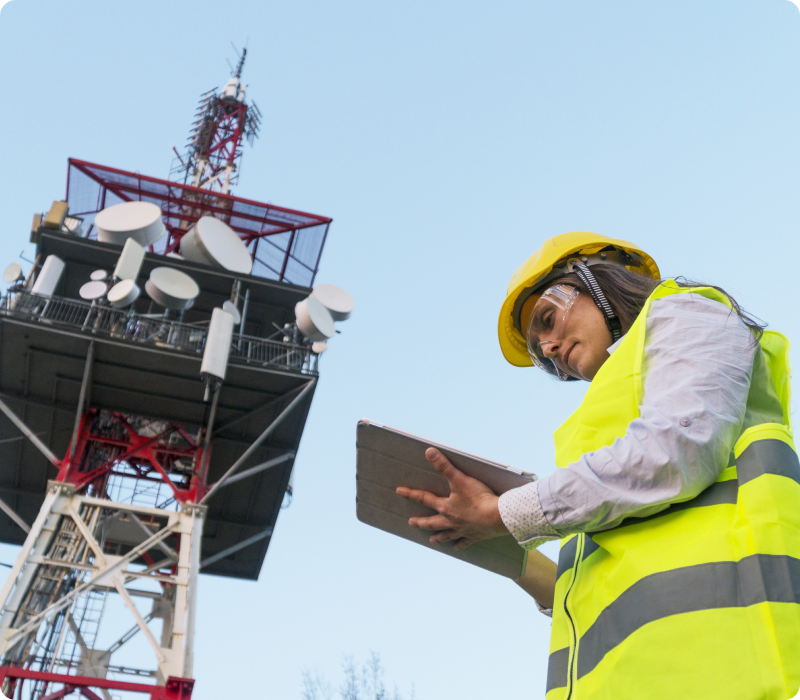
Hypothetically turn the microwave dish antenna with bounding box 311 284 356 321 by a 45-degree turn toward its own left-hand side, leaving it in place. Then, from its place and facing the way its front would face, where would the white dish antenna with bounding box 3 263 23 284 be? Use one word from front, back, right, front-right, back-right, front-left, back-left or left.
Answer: back

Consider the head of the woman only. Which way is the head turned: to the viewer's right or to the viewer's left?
to the viewer's left

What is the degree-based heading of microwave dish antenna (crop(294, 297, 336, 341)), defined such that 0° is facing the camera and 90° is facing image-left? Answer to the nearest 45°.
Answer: approximately 315°

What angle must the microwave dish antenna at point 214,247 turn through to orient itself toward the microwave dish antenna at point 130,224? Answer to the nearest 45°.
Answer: approximately 135° to its right
